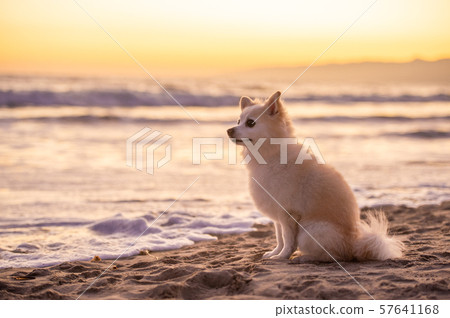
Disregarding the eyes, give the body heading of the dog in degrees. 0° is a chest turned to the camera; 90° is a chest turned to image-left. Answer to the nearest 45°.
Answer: approximately 90°
